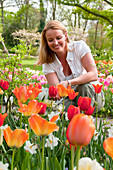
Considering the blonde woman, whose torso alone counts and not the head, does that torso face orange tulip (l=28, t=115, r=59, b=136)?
yes

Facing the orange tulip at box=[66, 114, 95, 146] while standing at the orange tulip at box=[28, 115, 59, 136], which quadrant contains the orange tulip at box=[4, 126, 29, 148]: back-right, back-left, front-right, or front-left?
back-right

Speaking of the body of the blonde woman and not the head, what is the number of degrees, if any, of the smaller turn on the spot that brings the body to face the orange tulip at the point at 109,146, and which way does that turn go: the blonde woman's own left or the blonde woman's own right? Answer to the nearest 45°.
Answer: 0° — they already face it

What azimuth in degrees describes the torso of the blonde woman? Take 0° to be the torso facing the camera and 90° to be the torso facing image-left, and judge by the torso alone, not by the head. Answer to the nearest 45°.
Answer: approximately 0°

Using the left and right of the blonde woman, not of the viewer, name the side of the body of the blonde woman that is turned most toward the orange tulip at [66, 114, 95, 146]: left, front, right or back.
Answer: front

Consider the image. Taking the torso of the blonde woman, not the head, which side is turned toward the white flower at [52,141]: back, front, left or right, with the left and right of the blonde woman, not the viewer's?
front

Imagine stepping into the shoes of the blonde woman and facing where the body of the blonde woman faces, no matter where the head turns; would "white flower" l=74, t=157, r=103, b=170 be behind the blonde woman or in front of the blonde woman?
in front

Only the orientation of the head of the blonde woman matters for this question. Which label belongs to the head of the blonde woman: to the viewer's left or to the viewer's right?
to the viewer's left

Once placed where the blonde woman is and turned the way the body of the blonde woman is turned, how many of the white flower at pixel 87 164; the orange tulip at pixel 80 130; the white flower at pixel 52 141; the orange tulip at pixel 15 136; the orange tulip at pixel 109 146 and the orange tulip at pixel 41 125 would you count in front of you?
6
